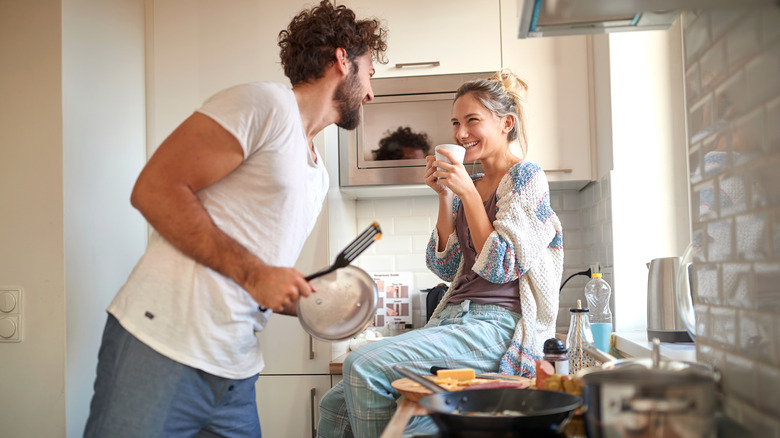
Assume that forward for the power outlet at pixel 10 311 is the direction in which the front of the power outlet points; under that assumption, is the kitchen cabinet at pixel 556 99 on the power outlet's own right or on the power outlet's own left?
on the power outlet's own left

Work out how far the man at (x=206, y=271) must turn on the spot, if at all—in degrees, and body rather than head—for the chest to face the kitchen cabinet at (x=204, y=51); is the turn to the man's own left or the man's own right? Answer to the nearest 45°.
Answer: approximately 90° to the man's own left

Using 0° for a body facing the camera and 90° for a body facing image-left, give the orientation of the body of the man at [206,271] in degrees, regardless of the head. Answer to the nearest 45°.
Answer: approximately 270°

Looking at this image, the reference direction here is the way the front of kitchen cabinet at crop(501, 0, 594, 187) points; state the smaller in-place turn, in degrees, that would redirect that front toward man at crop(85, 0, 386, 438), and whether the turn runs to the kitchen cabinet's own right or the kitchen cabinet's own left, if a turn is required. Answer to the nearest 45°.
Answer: approximately 45° to the kitchen cabinet's own right

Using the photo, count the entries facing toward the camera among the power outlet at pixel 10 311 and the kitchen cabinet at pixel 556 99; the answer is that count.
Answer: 2

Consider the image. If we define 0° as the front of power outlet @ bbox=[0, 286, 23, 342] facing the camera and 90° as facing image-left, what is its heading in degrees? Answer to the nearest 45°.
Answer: approximately 0°

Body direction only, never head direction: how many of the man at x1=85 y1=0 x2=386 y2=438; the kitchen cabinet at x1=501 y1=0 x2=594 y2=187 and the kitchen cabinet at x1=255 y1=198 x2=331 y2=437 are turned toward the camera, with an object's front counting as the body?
2
